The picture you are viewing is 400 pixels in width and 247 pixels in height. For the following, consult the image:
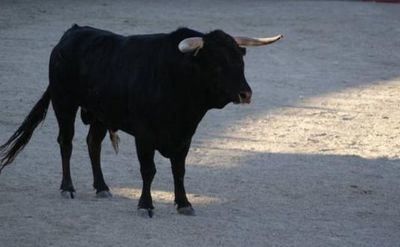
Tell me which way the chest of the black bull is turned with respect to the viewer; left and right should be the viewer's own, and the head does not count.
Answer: facing the viewer and to the right of the viewer
